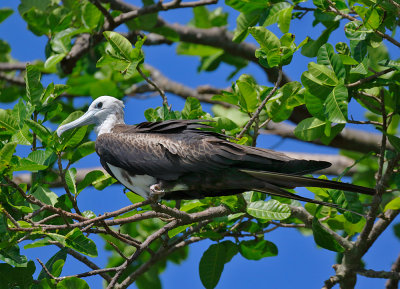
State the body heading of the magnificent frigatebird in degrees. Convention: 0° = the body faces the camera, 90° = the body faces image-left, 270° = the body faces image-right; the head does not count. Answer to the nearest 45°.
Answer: approximately 90°

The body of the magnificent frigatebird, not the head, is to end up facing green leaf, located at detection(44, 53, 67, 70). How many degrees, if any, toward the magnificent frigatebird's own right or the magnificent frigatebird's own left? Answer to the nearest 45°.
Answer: approximately 45° to the magnificent frigatebird's own right

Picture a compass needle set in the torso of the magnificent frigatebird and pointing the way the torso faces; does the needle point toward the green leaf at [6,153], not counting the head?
yes
